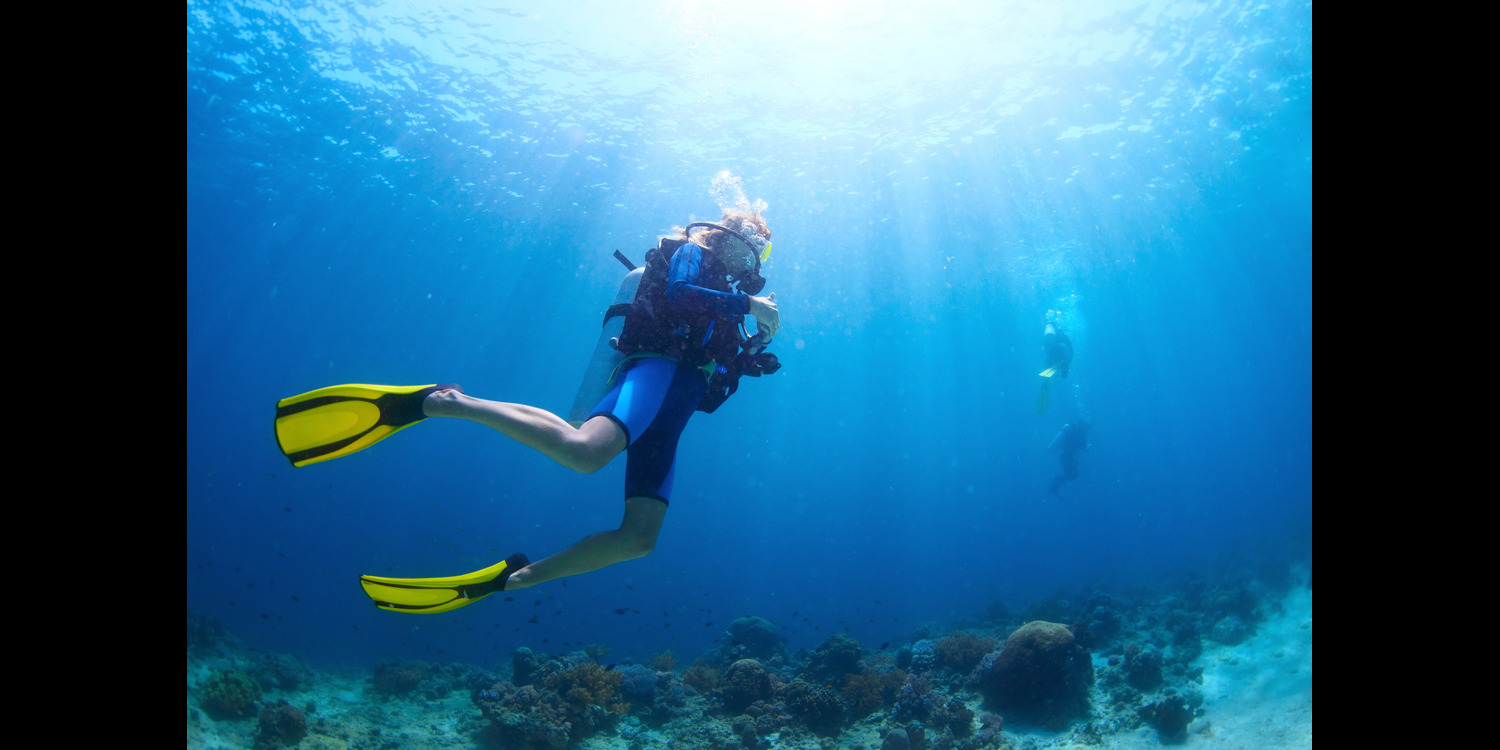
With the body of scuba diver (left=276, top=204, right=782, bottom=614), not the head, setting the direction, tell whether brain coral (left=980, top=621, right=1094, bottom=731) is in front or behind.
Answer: in front

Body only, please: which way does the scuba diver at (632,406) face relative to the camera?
to the viewer's right
